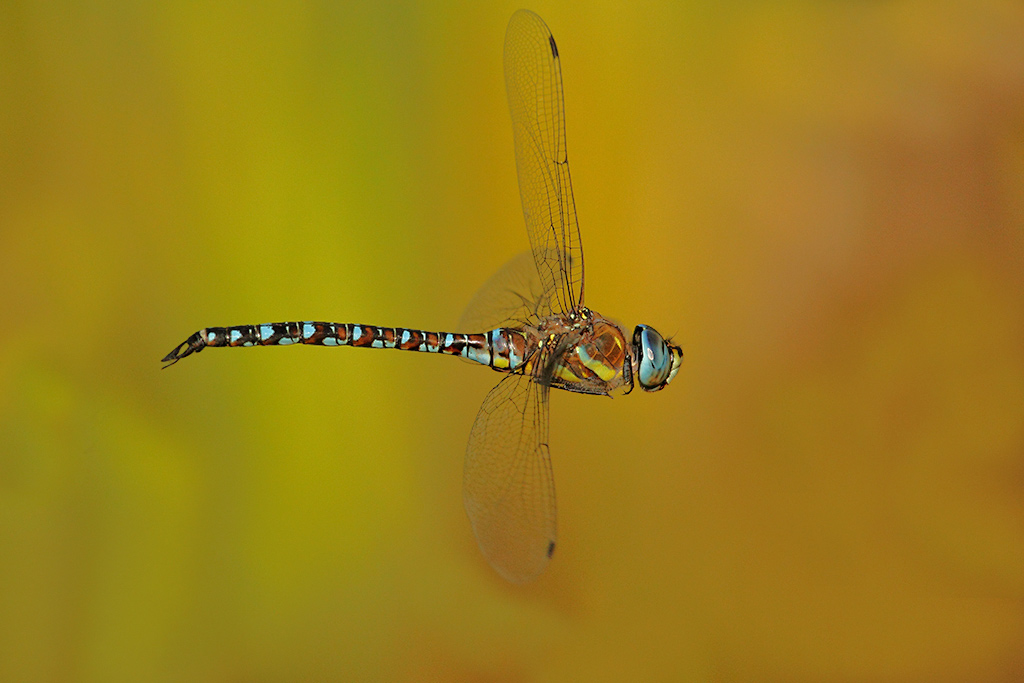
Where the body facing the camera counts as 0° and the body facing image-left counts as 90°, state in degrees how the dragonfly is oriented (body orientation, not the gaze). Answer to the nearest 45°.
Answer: approximately 270°
